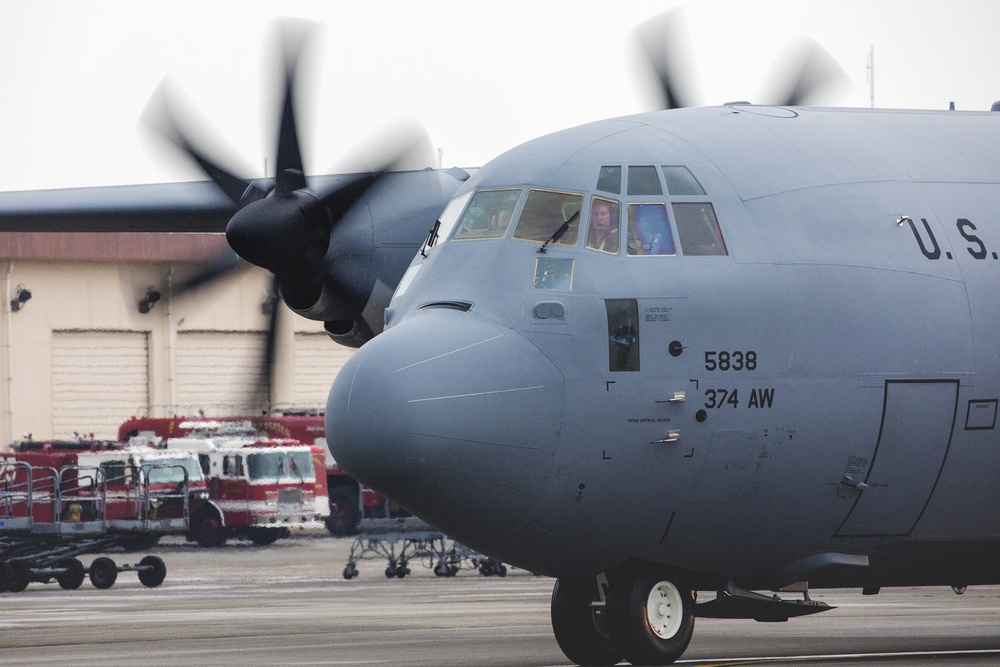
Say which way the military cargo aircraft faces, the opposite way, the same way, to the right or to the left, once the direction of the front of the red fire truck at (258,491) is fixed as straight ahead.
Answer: to the right

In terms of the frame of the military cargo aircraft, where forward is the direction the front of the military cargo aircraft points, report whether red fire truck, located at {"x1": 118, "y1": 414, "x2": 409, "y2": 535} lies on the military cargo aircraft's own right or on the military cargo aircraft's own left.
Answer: on the military cargo aircraft's own right

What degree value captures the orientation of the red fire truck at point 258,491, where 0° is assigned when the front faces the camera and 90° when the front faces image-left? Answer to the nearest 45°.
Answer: approximately 315°

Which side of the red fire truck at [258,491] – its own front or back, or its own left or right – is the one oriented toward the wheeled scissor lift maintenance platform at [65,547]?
right

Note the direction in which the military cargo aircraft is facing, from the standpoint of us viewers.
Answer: facing the viewer and to the left of the viewer

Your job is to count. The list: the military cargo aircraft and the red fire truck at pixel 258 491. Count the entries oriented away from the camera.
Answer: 0
